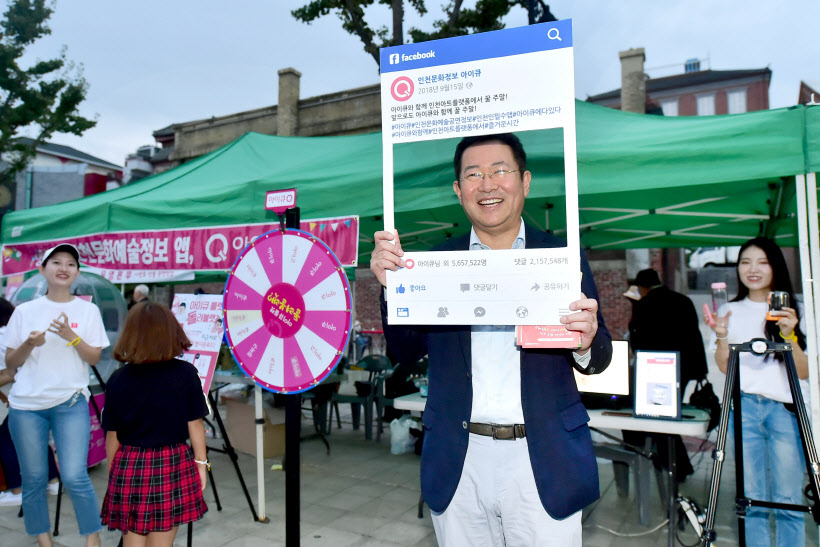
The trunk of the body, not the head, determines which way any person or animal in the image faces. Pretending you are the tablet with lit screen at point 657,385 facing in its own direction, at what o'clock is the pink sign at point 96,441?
The pink sign is roughly at 3 o'clock from the tablet with lit screen.

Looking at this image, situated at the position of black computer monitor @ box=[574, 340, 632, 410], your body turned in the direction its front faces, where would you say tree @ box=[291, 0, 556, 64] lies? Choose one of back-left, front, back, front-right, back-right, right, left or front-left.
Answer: back-right

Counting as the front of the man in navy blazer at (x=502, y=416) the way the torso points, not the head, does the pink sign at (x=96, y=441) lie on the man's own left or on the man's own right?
on the man's own right

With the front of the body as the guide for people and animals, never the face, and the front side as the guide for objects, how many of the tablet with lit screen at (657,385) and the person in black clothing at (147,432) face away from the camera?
1

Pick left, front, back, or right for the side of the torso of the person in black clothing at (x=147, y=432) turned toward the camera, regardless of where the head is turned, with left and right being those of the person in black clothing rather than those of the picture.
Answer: back

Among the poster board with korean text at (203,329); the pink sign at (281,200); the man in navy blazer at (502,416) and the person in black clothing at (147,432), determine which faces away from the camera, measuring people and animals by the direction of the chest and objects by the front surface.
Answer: the person in black clothing

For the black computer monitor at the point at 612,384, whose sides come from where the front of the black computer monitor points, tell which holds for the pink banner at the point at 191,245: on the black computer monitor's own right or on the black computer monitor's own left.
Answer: on the black computer monitor's own right

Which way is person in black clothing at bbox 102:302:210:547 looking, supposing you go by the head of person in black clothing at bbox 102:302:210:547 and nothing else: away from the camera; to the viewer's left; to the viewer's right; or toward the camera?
away from the camera

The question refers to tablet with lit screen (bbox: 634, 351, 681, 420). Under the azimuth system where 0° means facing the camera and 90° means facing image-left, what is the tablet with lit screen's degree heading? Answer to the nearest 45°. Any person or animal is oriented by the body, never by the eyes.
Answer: approximately 0°

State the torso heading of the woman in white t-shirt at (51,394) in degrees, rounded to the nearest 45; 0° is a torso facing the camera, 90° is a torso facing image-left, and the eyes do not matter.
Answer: approximately 0°
